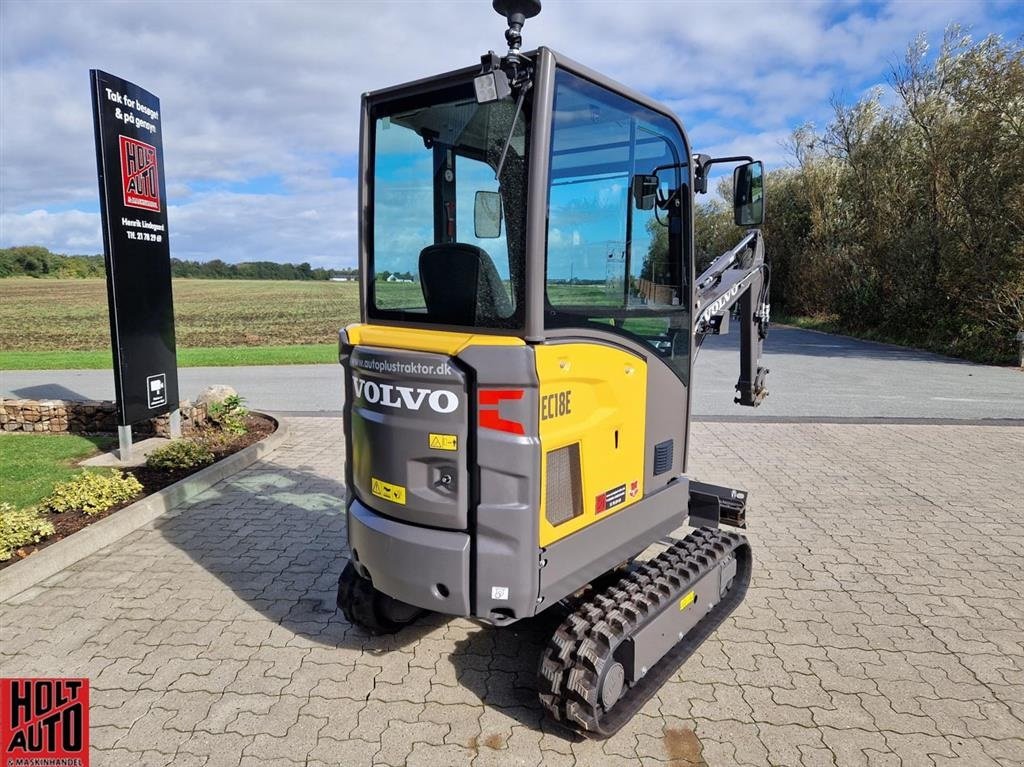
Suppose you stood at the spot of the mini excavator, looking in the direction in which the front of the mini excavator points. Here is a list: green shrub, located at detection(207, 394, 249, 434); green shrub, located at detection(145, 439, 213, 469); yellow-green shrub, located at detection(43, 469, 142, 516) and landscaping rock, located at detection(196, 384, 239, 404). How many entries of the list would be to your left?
4

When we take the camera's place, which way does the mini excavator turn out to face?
facing away from the viewer and to the right of the viewer

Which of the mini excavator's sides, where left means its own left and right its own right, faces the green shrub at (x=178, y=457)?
left

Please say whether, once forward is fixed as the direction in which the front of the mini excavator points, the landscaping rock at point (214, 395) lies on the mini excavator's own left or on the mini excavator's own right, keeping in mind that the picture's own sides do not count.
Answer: on the mini excavator's own left

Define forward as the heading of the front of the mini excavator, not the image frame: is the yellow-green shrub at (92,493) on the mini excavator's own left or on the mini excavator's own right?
on the mini excavator's own left
